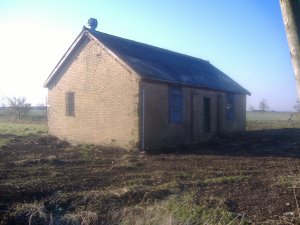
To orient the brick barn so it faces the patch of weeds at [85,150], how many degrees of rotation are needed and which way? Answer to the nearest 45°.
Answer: approximately 90° to its right

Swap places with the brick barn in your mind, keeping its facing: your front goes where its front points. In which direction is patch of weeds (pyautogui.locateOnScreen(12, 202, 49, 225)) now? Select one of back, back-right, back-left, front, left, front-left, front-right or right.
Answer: front-right

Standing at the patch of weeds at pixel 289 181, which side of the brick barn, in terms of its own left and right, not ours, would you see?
front

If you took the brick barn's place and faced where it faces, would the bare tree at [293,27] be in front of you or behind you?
in front

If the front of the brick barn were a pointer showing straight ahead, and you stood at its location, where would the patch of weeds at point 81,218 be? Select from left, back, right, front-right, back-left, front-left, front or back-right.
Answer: front-right

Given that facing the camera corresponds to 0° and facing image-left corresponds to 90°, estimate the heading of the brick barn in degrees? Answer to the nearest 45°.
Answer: approximately 315°

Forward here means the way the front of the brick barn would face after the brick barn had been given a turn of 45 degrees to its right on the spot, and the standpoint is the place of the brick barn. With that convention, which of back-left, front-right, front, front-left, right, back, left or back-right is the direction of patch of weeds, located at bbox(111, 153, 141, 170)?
front

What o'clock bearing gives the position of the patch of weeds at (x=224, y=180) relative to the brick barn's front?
The patch of weeds is roughly at 1 o'clock from the brick barn.

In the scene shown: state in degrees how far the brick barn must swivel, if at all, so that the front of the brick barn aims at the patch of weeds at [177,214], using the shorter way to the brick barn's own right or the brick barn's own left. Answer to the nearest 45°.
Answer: approximately 45° to the brick barn's own right

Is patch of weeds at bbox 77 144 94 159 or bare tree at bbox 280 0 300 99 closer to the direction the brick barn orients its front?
the bare tree
